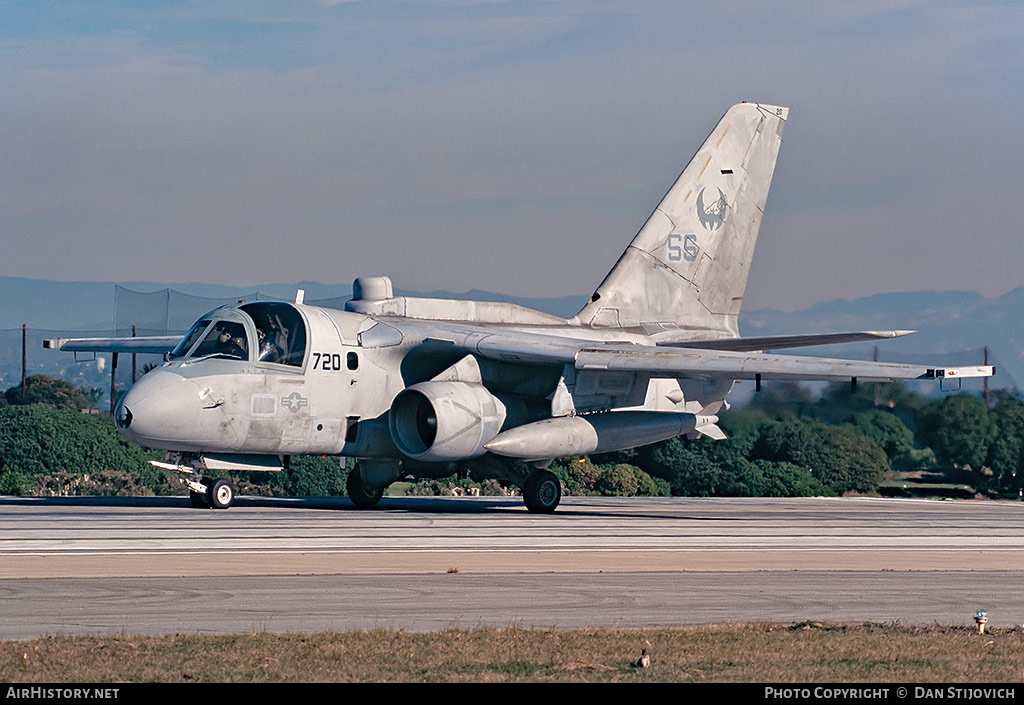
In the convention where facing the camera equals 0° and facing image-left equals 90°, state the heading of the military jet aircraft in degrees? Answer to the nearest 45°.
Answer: approximately 45°

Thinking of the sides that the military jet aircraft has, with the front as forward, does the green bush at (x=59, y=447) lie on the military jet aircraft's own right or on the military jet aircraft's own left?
on the military jet aircraft's own right
